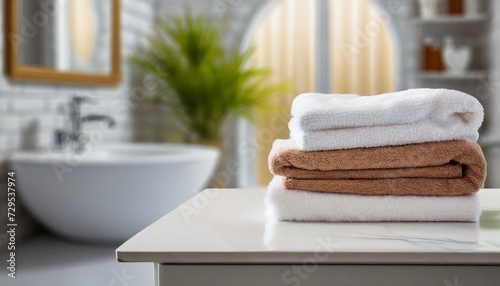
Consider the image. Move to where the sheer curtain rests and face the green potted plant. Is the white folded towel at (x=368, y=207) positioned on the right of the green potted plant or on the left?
left

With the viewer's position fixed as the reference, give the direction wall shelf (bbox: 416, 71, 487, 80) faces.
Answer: facing the viewer

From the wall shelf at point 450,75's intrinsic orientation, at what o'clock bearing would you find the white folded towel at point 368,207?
The white folded towel is roughly at 12 o'clock from the wall shelf.

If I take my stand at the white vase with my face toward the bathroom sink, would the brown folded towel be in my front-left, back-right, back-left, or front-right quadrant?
front-left

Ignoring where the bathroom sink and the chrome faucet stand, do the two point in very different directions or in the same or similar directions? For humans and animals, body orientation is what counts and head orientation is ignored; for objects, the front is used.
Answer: same or similar directions

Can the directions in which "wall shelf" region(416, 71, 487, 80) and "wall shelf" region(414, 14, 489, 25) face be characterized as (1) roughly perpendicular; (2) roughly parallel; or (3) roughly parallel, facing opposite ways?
roughly parallel

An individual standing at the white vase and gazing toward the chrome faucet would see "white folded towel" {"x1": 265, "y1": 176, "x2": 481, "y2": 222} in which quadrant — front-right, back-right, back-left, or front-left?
front-left

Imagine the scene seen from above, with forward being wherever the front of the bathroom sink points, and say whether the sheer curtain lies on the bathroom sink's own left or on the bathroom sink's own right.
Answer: on the bathroom sink's own left

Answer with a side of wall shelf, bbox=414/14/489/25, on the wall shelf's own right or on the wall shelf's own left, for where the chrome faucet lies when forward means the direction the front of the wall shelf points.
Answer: on the wall shelf's own right
